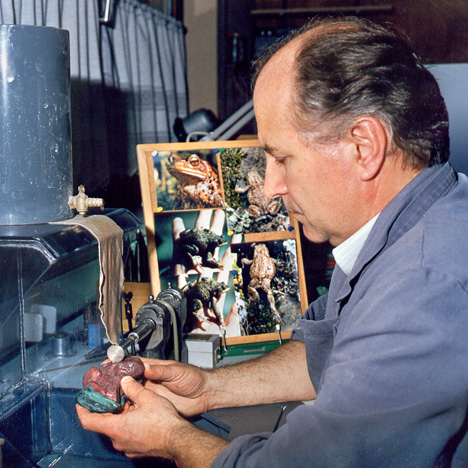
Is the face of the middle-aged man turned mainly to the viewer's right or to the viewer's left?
to the viewer's left

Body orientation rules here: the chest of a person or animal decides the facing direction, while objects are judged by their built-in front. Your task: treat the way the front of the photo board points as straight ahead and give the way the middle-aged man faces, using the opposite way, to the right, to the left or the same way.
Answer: to the right

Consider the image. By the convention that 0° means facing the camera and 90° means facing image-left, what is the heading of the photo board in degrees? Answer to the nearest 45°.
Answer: approximately 0°

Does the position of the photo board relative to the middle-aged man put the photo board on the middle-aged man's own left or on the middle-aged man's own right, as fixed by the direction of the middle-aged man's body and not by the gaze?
on the middle-aged man's own right

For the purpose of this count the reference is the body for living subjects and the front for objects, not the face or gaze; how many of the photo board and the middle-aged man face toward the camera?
1

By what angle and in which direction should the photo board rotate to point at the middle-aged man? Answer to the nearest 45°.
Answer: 0° — it already faces them

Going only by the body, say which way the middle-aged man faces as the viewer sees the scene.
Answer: to the viewer's left
